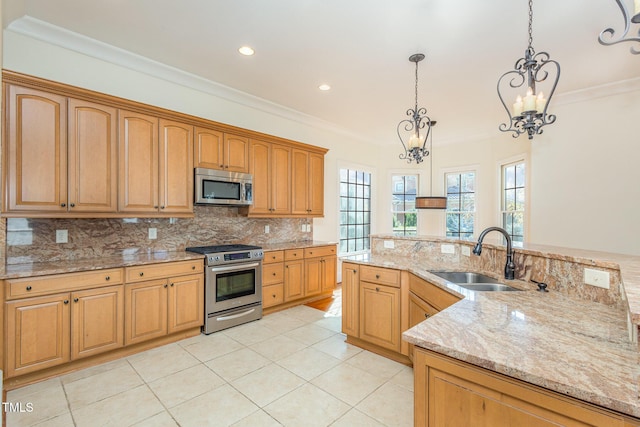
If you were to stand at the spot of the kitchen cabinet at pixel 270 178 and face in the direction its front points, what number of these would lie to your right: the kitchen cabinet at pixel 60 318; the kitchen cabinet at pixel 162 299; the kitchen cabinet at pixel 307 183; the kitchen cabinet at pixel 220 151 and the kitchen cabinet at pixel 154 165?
4

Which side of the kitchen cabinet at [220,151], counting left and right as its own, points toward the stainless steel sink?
front

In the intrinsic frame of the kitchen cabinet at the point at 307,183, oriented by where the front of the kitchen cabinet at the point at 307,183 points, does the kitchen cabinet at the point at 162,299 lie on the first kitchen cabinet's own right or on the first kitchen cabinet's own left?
on the first kitchen cabinet's own right

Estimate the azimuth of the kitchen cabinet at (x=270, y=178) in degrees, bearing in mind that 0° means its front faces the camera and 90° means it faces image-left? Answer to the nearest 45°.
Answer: approximately 315°

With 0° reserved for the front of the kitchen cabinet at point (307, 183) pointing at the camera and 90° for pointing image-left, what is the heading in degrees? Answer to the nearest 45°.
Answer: approximately 315°

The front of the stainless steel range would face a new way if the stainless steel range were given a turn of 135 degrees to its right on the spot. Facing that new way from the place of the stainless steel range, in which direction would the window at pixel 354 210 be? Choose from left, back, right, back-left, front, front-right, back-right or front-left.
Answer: back-right

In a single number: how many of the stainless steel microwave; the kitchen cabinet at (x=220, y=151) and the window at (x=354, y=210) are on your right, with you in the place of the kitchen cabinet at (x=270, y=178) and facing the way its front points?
2

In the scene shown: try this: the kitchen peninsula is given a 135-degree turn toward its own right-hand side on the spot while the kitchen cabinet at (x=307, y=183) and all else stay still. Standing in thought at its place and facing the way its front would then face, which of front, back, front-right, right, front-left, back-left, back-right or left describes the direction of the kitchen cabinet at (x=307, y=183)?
front-left

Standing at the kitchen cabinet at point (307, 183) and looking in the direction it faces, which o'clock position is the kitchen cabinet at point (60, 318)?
the kitchen cabinet at point (60, 318) is roughly at 3 o'clock from the kitchen cabinet at point (307, 183).

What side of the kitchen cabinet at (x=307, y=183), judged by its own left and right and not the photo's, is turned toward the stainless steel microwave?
right

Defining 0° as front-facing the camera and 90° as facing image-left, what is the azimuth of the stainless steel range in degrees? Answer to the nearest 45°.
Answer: approximately 315°

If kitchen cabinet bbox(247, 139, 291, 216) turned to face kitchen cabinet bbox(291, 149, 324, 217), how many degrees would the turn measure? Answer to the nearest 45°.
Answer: approximately 90° to its left

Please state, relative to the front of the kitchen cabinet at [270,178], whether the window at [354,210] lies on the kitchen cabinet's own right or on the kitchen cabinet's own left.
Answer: on the kitchen cabinet's own left
